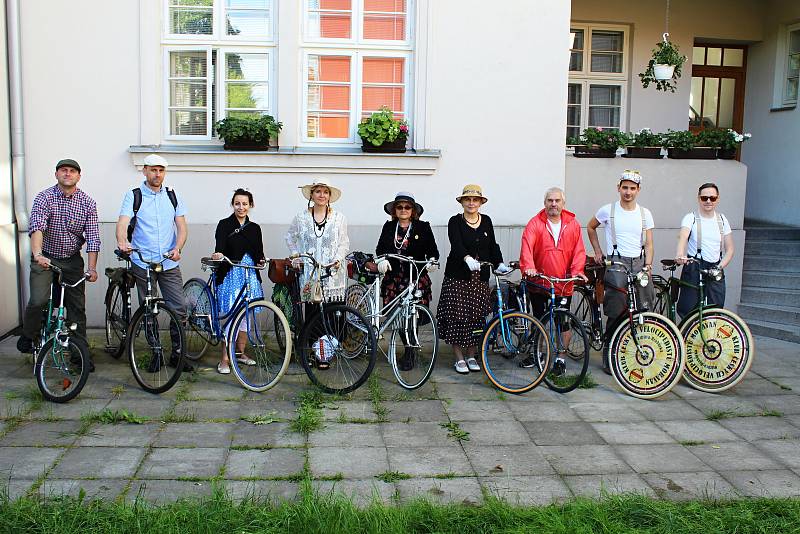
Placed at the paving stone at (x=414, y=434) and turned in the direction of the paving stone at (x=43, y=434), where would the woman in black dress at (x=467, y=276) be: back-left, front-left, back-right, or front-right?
back-right

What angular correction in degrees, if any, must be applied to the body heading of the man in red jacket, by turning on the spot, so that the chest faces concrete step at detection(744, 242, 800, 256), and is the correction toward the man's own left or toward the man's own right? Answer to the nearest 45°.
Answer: approximately 135° to the man's own left

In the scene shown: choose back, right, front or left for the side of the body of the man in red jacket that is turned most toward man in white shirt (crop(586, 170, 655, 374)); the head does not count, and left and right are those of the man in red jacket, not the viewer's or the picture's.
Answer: left

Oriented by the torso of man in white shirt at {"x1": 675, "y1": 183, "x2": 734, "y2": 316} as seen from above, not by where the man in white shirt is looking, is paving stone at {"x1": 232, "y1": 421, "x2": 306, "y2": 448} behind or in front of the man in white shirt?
in front

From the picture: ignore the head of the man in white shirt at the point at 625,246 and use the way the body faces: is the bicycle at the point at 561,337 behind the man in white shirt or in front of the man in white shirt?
in front

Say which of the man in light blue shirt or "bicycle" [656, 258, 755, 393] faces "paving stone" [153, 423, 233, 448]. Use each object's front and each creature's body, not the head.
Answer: the man in light blue shirt

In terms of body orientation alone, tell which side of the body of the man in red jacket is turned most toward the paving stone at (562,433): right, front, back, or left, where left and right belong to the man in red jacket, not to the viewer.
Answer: front

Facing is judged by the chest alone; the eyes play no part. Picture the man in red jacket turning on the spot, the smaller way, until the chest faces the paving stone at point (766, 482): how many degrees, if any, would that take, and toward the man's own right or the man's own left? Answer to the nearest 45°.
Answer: approximately 45° to the man's own left

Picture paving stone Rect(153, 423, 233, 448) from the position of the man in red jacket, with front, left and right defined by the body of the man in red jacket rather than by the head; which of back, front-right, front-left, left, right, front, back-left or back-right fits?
front-right
